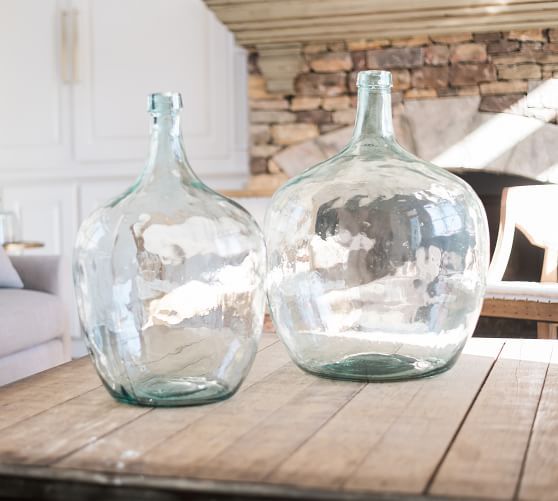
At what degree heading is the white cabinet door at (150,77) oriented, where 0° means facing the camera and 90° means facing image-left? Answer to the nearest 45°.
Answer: approximately 0°

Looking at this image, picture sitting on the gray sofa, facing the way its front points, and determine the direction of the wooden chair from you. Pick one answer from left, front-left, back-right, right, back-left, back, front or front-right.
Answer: front-left

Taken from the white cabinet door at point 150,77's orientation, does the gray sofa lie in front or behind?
in front

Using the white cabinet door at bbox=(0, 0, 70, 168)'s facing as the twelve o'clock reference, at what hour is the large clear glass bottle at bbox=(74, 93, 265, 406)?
The large clear glass bottle is roughly at 12 o'clock from the white cabinet door.

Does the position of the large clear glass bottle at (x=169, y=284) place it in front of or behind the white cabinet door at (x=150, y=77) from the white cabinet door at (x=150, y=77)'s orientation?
in front

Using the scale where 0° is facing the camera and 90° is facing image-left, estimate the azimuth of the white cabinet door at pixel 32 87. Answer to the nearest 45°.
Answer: approximately 0°

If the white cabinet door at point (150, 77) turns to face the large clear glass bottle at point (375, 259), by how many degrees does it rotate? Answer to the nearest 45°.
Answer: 0° — it already faces it

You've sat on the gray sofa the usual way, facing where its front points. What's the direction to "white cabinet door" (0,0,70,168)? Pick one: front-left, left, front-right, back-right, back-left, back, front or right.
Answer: back-left

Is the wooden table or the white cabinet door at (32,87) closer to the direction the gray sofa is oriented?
the wooden table

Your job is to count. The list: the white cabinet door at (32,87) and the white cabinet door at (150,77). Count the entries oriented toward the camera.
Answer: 2
